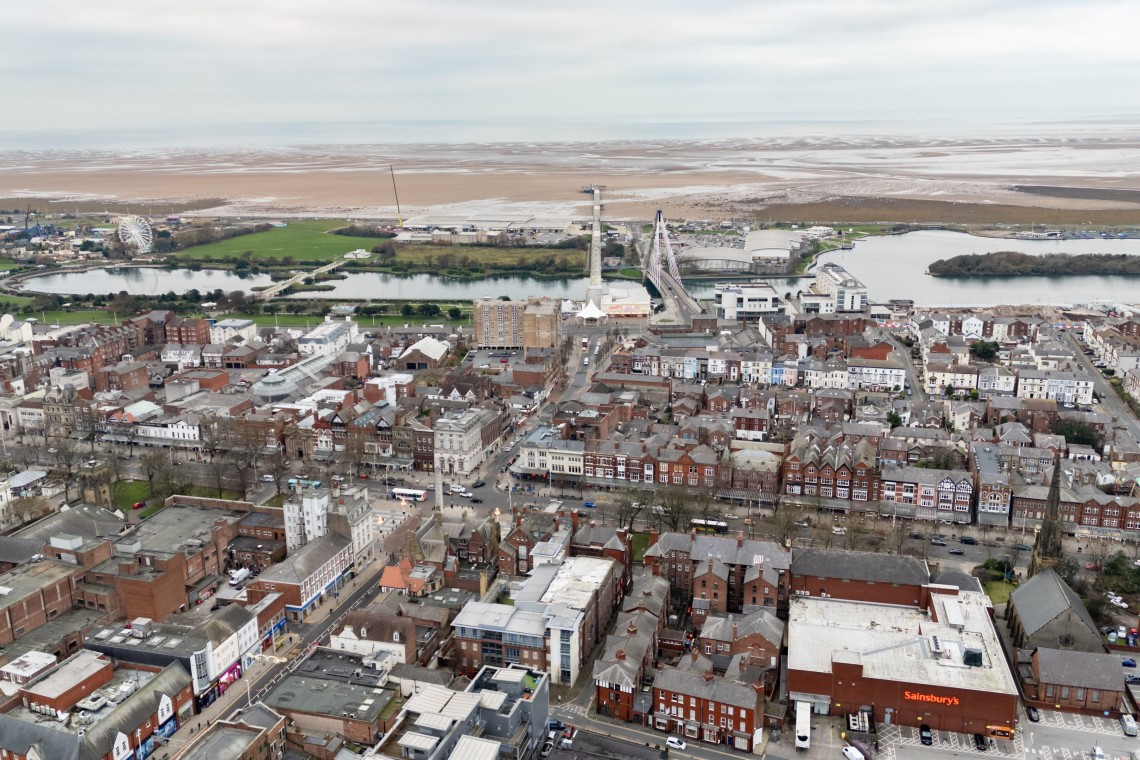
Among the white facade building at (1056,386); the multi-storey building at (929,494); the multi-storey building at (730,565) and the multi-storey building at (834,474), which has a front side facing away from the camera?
the multi-storey building at (730,565)

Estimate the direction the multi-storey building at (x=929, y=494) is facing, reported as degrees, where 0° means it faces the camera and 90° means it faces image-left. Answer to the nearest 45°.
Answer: approximately 0°

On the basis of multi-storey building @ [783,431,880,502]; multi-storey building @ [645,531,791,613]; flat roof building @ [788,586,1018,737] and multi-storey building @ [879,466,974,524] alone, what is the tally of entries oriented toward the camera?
3

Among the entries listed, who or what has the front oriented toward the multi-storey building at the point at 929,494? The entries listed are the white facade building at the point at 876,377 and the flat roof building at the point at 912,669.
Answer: the white facade building

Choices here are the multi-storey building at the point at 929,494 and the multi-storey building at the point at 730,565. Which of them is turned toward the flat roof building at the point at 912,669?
the multi-storey building at the point at 929,494

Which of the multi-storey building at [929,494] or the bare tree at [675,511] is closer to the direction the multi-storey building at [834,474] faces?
the bare tree

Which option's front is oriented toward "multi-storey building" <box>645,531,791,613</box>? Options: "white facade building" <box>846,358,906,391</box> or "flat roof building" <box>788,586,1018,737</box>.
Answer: the white facade building

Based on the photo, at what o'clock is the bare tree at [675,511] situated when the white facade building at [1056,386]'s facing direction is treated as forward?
The bare tree is roughly at 1 o'clock from the white facade building.

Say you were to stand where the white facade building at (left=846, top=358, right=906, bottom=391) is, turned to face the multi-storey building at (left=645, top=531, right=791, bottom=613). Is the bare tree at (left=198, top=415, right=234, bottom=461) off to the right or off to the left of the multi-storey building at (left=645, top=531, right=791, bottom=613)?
right

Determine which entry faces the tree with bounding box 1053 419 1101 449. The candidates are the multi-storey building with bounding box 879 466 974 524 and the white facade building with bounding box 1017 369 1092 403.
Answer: the white facade building

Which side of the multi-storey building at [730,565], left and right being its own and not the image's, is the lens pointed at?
back

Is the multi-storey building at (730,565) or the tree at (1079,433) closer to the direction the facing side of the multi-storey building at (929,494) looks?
the multi-storey building

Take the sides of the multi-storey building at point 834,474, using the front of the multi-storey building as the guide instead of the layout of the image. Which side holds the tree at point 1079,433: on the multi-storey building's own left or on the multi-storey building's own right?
on the multi-storey building's own left
